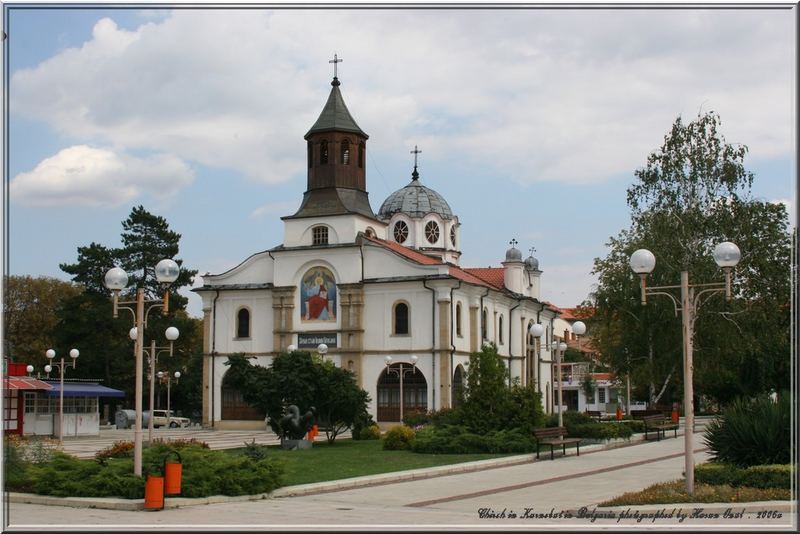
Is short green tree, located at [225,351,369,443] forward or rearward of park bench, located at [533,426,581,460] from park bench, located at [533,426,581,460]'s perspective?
rearward

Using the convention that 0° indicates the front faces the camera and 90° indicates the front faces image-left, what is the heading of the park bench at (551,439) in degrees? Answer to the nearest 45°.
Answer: approximately 315°

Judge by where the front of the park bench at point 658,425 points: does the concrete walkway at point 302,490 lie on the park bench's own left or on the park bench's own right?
on the park bench's own right

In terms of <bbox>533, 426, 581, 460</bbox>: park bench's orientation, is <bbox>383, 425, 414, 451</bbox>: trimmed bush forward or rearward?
rearward

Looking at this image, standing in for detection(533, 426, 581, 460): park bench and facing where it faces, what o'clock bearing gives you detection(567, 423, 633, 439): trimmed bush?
The trimmed bush is roughly at 8 o'clock from the park bench.
